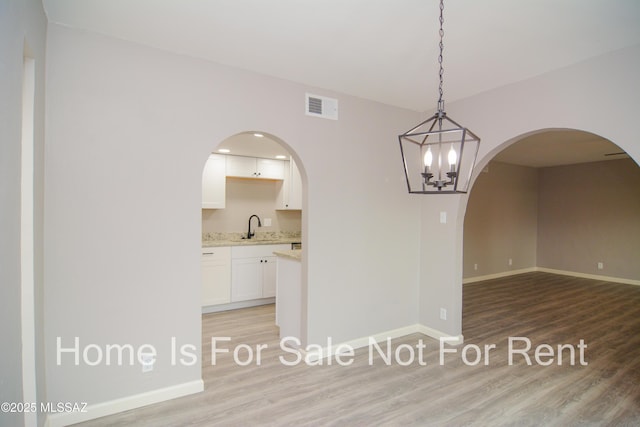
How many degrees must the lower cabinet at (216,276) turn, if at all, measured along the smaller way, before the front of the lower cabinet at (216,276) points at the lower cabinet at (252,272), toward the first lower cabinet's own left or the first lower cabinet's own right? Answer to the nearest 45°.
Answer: approximately 90° to the first lower cabinet's own left

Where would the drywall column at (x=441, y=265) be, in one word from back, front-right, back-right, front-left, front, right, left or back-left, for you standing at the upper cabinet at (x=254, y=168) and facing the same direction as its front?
front-left

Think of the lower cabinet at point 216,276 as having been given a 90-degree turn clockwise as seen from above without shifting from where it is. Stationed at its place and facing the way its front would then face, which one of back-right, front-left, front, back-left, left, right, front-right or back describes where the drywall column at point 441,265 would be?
back-left

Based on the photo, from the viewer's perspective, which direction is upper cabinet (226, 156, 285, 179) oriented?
toward the camera
